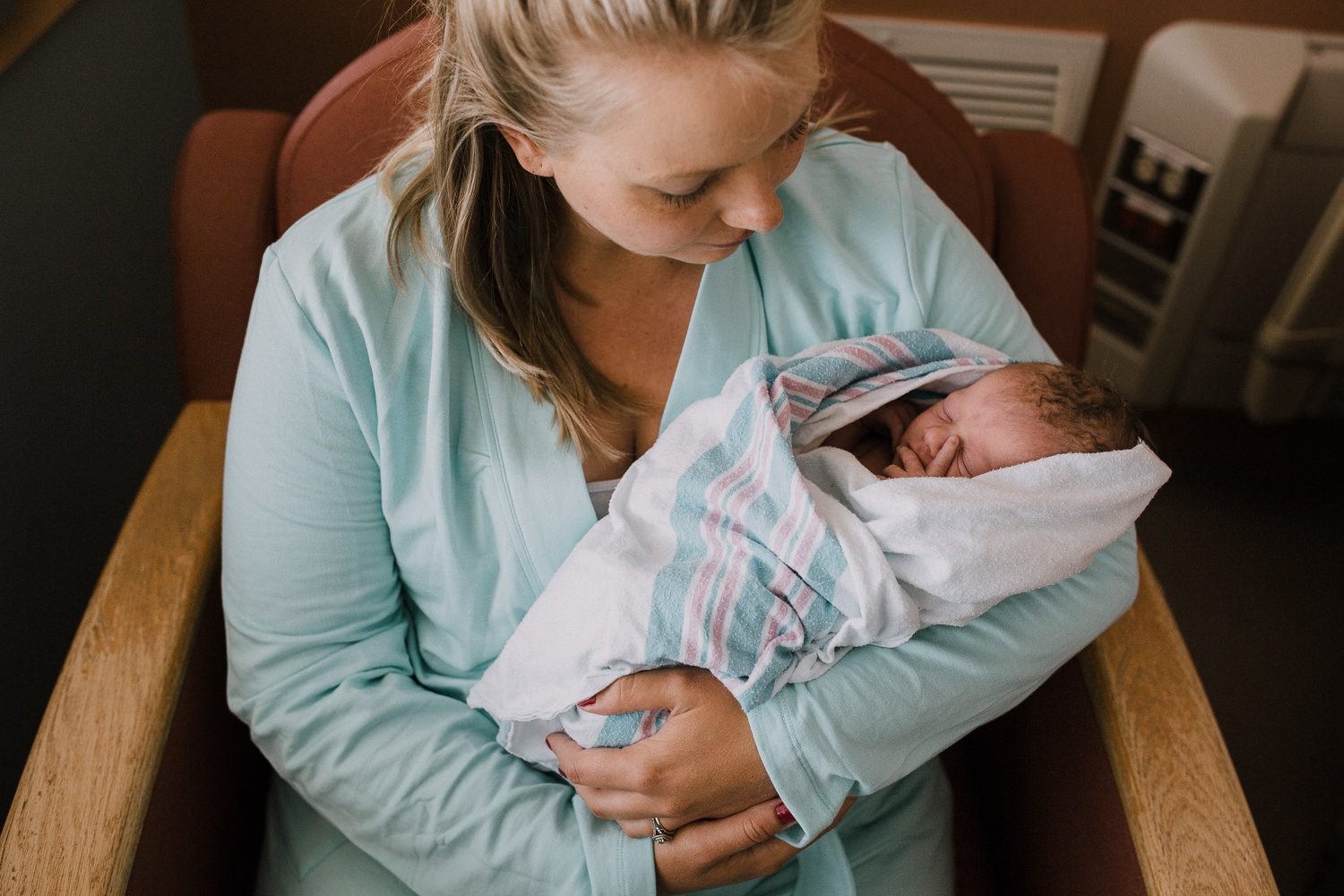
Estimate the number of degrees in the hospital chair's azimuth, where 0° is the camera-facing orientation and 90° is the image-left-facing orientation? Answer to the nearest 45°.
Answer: approximately 0°

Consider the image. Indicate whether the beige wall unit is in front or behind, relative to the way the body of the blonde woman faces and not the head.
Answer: behind

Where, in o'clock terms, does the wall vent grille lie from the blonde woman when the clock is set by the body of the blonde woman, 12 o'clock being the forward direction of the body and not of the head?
The wall vent grille is roughly at 7 o'clock from the blonde woman.

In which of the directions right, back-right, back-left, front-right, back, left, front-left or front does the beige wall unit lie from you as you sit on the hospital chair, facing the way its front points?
back-left

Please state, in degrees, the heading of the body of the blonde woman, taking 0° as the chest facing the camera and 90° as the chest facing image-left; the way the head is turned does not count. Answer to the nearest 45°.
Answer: approximately 0°

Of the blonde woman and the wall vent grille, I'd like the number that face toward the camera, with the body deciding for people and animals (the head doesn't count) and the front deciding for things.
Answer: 2
